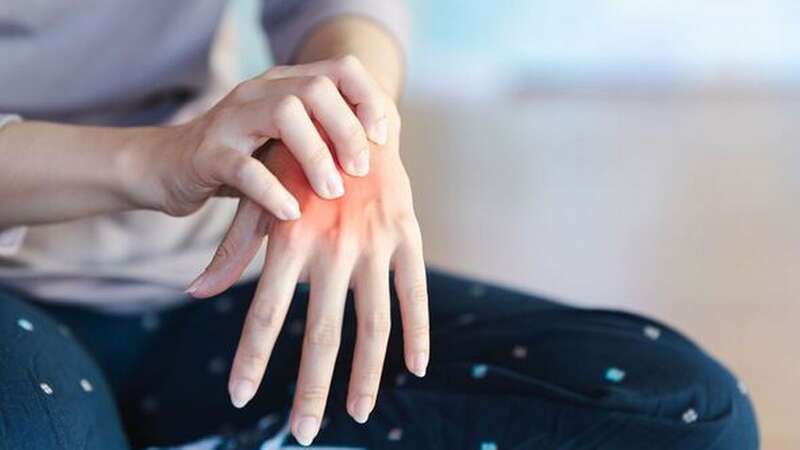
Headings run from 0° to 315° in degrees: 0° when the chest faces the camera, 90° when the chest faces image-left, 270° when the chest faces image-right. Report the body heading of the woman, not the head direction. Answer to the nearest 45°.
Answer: approximately 315°
